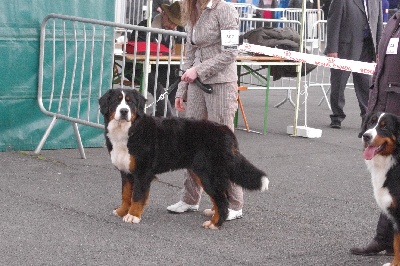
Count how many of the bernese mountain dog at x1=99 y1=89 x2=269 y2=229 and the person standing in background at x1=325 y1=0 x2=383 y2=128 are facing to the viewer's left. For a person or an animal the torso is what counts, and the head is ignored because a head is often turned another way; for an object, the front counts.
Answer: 1

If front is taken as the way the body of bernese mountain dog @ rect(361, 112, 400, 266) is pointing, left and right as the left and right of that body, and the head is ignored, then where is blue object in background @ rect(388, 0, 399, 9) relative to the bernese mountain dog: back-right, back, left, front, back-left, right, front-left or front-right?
back-right

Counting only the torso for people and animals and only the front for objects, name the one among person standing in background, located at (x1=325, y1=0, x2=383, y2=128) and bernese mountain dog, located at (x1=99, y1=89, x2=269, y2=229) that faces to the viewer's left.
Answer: the bernese mountain dog

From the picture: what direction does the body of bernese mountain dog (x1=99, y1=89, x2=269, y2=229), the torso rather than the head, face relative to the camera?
to the viewer's left

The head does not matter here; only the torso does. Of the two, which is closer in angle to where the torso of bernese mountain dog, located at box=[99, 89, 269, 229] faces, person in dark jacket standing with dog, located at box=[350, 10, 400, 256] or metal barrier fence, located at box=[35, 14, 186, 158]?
the metal barrier fence

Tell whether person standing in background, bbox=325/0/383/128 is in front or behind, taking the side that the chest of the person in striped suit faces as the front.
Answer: behind

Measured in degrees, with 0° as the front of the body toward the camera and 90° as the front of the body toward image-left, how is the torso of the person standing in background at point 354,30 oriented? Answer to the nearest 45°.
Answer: approximately 315°

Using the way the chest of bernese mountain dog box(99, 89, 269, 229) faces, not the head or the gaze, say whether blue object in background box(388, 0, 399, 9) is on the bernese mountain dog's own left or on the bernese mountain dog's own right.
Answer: on the bernese mountain dog's own right
